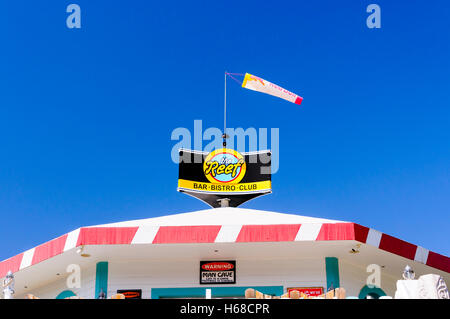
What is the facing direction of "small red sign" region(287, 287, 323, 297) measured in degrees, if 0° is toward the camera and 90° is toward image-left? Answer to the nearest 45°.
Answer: approximately 0°

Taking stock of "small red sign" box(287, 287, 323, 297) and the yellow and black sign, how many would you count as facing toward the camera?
2

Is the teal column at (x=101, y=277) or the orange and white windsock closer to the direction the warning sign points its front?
the teal column

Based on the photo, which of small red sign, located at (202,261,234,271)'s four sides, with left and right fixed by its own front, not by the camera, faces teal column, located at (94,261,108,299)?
right

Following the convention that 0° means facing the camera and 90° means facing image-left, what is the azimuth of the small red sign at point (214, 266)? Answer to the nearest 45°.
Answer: approximately 0°

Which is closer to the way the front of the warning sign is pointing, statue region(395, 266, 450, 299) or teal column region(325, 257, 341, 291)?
the statue

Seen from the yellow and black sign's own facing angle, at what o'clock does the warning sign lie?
The warning sign is roughly at 12 o'clock from the yellow and black sign.
